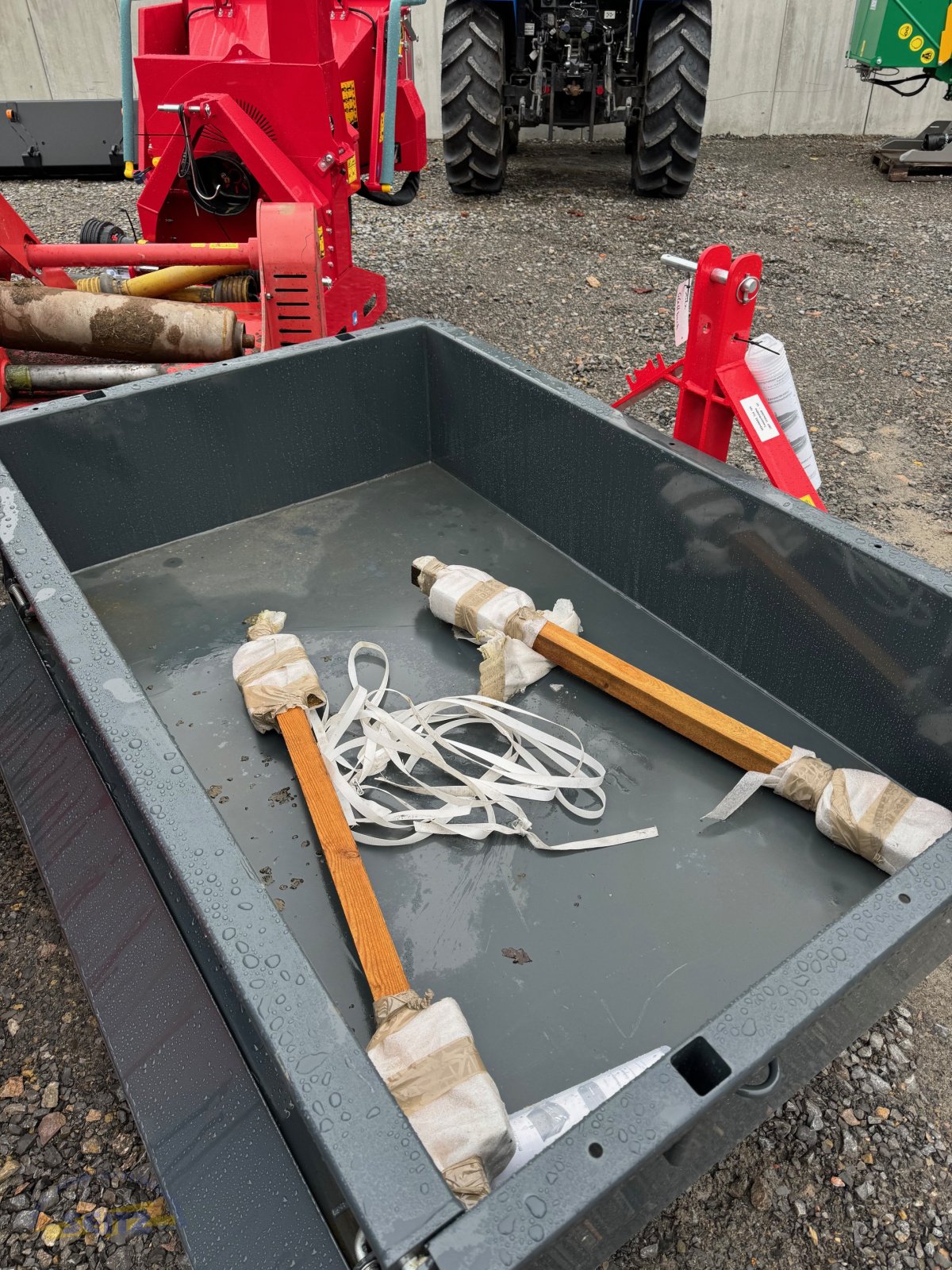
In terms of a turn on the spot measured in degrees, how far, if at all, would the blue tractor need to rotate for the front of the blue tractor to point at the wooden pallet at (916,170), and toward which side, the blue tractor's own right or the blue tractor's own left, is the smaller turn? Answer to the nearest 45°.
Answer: approximately 45° to the blue tractor's own right

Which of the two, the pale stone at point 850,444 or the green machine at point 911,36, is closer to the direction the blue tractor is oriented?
the green machine

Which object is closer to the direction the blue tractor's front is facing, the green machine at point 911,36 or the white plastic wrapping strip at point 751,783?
the green machine

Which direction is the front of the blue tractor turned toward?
away from the camera

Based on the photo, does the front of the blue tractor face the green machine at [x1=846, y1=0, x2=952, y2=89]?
no

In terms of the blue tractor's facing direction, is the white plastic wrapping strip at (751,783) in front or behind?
behind

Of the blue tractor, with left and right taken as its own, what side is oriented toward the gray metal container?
back

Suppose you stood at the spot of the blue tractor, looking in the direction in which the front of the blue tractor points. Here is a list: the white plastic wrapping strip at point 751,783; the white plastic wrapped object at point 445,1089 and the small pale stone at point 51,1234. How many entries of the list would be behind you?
3

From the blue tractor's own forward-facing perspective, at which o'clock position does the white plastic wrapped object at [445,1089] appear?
The white plastic wrapped object is roughly at 6 o'clock from the blue tractor.

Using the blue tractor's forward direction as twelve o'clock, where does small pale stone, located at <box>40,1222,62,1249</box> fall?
The small pale stone is roughly at 6 o'clock from the blue tractor.

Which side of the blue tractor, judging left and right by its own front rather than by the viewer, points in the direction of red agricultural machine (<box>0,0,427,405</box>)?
back
